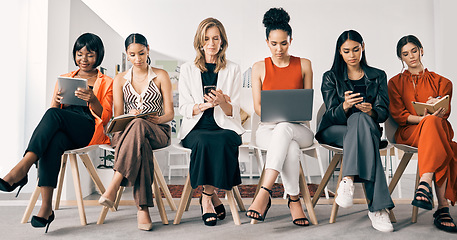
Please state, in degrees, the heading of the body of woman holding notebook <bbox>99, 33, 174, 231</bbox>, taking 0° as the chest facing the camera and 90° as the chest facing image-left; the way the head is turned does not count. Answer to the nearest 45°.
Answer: approximately 0°

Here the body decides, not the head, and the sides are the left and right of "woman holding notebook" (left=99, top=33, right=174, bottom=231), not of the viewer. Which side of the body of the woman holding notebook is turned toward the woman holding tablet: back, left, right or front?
right

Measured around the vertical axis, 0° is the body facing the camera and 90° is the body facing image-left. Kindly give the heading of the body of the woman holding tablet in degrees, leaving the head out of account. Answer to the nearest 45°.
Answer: approximately 45°

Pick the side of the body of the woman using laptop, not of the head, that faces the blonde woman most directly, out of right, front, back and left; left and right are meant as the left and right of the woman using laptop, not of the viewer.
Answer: right

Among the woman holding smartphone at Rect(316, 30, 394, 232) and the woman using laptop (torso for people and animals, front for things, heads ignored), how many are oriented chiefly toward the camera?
2

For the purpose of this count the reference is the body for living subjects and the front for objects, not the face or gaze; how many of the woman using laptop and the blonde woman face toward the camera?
2

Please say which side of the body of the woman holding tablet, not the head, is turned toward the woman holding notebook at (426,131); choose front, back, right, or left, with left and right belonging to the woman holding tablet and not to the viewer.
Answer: left
